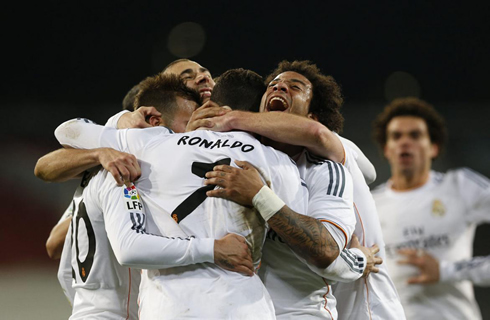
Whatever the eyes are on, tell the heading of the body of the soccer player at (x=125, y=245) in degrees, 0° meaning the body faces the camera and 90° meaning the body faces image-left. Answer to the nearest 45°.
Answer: approximately 225°

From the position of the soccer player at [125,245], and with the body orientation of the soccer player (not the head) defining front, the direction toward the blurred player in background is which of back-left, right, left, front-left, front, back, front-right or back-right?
front

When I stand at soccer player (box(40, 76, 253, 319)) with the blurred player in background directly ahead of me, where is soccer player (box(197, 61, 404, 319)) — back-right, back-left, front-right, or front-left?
front-right

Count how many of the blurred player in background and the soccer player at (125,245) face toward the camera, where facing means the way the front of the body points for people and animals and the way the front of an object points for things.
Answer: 1

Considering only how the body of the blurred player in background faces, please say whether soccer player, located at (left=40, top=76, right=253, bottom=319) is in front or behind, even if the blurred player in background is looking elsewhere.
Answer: in front

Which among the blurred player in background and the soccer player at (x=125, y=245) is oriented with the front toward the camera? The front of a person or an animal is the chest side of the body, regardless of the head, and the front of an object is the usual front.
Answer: the blurred player in background

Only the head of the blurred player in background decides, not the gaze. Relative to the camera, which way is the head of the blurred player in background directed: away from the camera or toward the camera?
toward the camera

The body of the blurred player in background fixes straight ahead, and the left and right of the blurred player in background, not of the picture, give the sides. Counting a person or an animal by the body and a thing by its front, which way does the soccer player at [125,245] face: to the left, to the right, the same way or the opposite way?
the opposite way

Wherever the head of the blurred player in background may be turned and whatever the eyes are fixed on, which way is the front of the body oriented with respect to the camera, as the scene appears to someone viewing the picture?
toward the camera

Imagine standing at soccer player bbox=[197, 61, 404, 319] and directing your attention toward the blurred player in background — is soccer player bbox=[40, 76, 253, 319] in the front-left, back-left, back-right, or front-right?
back-left

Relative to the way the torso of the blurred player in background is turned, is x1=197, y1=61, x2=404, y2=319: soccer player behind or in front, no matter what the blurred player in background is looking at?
in front

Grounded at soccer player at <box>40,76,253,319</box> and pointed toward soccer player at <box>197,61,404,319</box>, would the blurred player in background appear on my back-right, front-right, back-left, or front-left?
front-left
